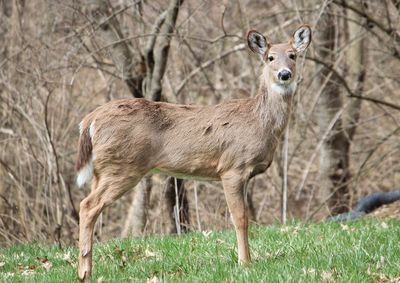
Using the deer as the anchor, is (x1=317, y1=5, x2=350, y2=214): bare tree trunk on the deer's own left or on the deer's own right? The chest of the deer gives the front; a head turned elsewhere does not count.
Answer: on the deer's own left

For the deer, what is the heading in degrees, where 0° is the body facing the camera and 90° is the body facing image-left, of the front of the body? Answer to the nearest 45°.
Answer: approximately 270°

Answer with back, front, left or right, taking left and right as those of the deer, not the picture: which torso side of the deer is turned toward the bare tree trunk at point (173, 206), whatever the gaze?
left
